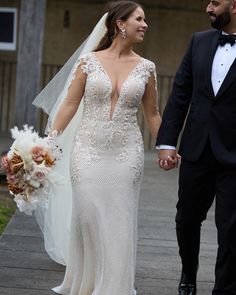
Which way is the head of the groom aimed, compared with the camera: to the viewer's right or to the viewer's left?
to the viewer's left

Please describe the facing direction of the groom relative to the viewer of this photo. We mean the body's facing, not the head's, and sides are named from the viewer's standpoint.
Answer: facing the viewer

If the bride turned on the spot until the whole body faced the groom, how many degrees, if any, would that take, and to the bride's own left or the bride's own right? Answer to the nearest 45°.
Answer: approximately 90° to the bride's own left

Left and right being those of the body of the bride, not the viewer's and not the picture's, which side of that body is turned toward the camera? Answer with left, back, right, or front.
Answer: front
